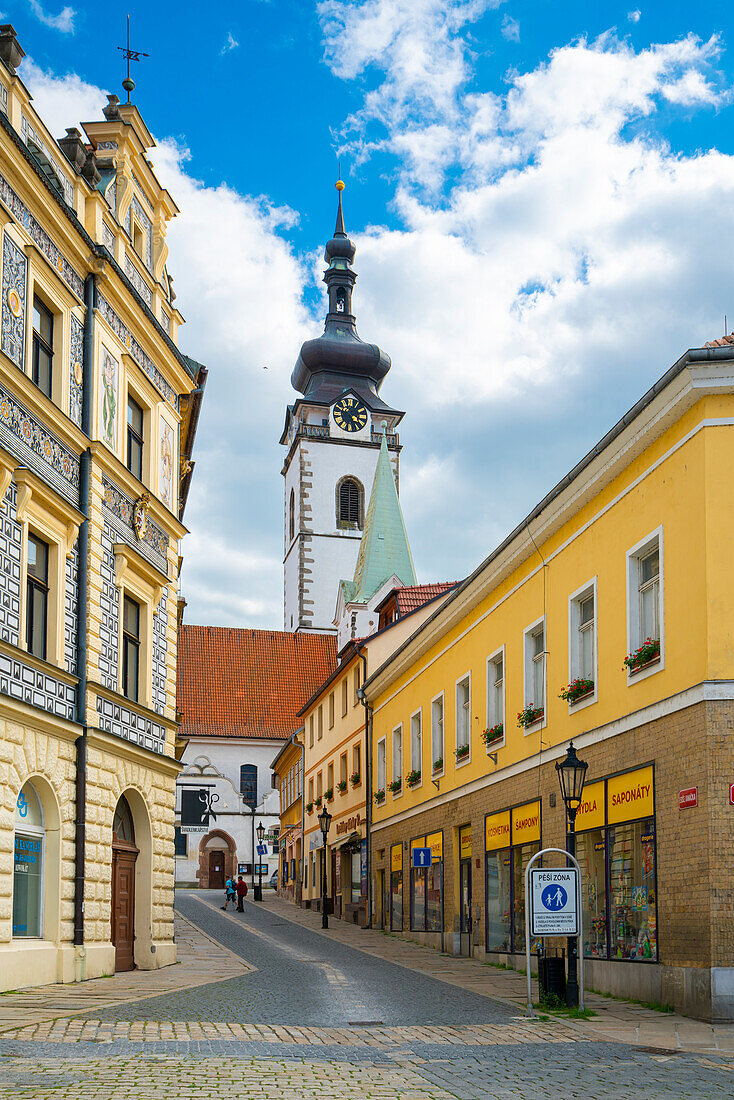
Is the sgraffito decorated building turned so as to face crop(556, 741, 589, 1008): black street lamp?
yes

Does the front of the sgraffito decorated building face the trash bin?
yes

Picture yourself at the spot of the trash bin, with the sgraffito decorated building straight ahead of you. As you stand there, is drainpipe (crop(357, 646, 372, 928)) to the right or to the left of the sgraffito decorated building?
right

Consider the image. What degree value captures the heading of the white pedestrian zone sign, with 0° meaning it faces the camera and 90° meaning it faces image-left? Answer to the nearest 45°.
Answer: approximately 0°

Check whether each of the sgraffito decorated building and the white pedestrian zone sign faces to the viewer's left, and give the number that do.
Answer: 0

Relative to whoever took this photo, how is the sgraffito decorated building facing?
facing the viewer and to the right of the viewer
